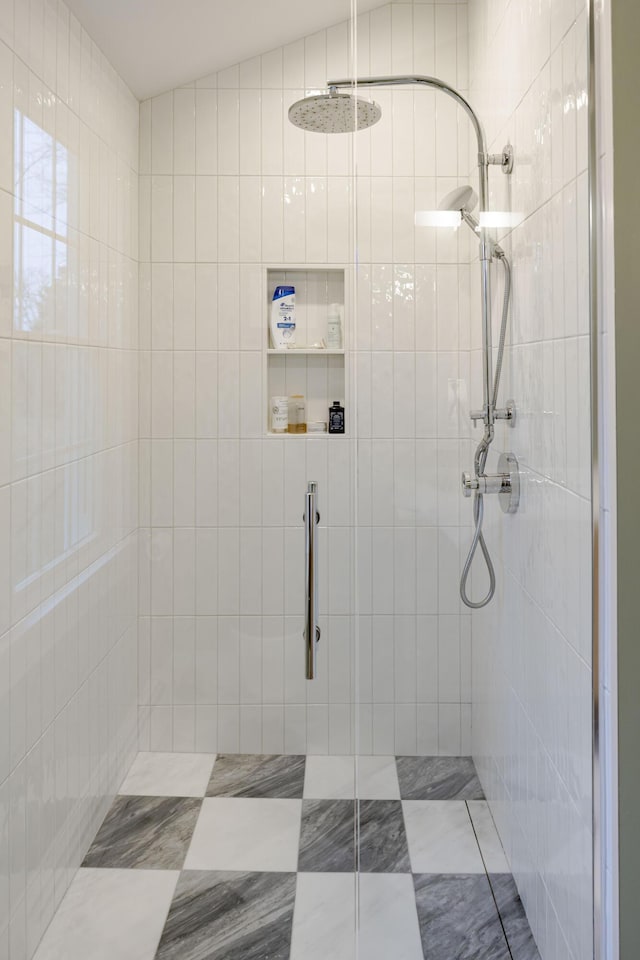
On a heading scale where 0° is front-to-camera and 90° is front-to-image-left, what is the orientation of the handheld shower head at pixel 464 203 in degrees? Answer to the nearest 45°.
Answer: approximately 90°

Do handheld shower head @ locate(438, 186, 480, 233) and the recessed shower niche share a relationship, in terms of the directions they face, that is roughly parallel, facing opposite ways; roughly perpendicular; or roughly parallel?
roughly perpendicular

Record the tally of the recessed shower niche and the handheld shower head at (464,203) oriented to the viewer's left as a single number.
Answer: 1
